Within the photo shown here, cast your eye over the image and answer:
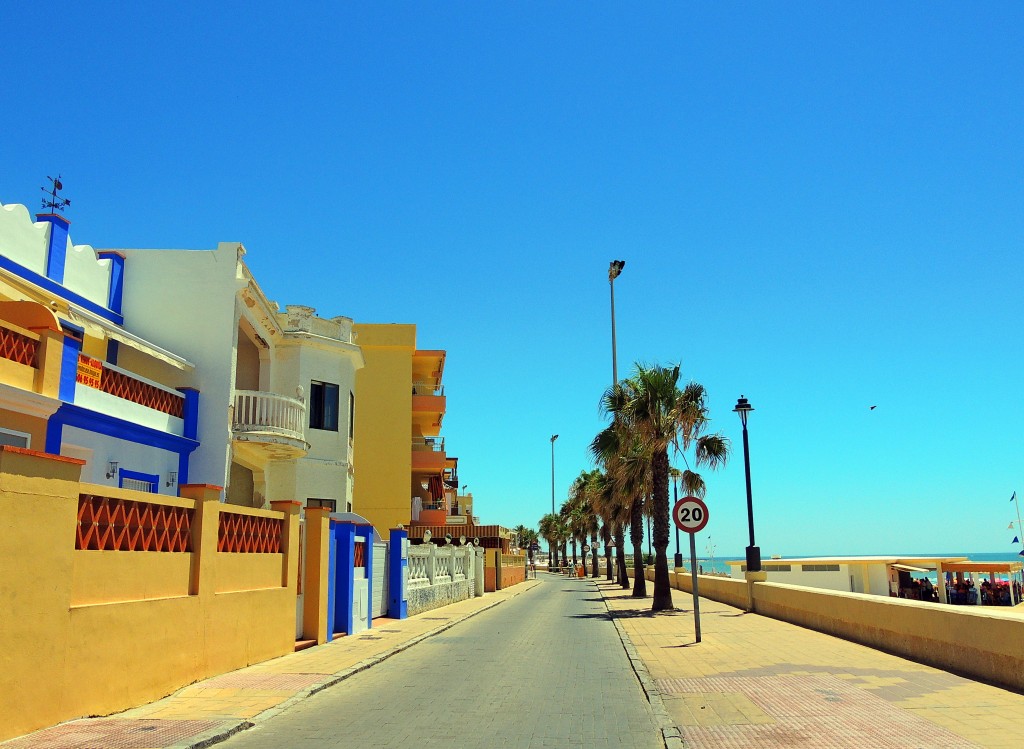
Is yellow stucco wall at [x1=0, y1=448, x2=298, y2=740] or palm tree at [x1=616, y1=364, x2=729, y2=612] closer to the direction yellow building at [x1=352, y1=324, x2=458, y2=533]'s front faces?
the palm tree

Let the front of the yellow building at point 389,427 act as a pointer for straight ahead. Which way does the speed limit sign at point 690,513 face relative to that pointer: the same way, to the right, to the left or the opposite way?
to the right

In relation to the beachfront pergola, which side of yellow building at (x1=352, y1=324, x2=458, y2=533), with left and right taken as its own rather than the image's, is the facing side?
front

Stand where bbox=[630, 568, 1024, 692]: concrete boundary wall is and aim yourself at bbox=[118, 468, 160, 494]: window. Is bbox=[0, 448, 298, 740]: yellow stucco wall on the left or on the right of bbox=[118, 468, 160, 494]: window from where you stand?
left

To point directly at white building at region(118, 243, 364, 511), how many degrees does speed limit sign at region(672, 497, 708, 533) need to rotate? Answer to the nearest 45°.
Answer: approximately 90° to its right

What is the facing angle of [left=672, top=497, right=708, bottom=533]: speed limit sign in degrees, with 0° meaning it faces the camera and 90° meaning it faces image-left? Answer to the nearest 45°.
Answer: approximately 0°

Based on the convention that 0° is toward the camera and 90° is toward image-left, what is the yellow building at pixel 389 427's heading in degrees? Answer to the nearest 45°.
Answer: approximately 270°

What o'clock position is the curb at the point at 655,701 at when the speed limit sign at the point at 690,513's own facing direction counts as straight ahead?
The curb is roughly at 12 o'clock from the speed limit sign.

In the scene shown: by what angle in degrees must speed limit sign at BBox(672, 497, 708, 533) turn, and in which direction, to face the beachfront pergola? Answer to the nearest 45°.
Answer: approximately 135° to its left

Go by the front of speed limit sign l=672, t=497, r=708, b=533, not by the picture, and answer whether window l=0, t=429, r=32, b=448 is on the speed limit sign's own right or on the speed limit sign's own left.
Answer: on the speed limit sign's own right

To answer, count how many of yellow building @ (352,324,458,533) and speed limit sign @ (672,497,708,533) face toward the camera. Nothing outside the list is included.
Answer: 1
